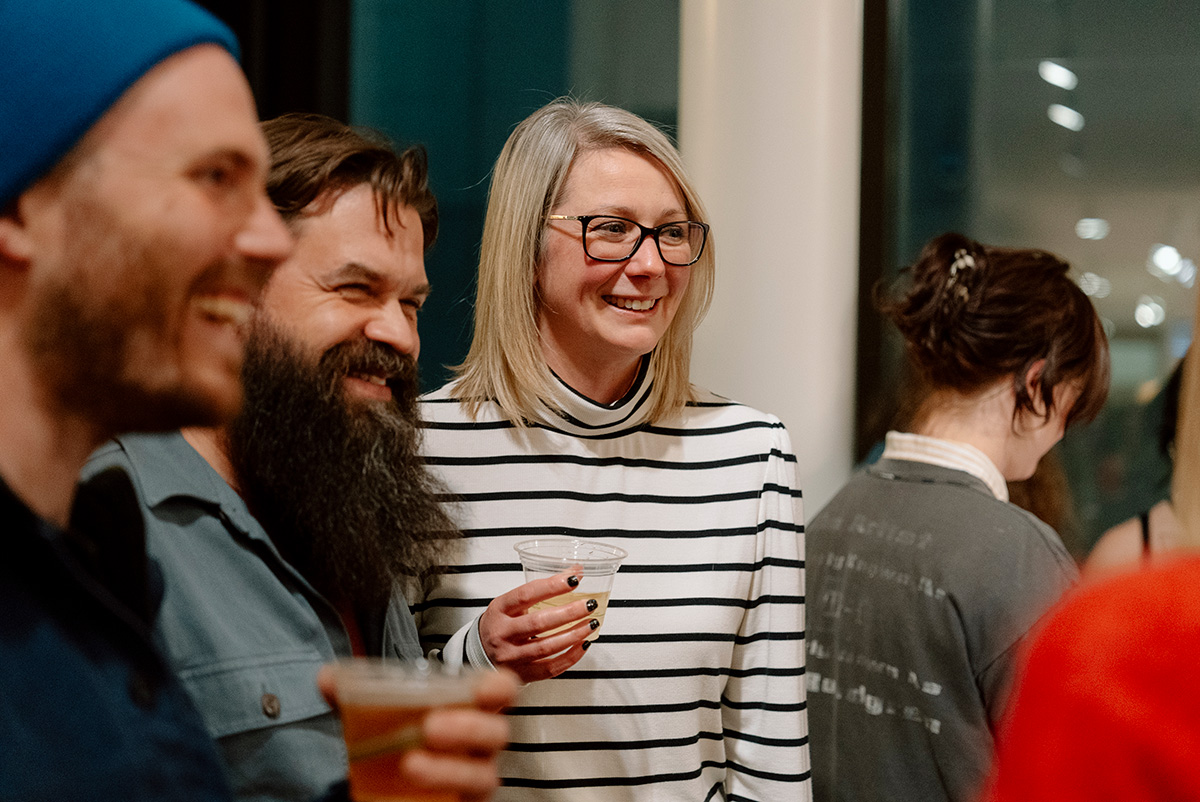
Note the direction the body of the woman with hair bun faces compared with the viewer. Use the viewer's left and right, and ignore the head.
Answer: facing away from the viewer and to the right of the viewer

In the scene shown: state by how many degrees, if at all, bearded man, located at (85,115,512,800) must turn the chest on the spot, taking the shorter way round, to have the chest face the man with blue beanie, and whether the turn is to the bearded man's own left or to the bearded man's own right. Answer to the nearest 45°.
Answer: approximately 45° to the bearded man's own right

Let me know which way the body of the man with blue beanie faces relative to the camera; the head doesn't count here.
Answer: to the viewer's right

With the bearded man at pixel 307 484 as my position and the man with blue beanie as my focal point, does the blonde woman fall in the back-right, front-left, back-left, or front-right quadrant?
back-left

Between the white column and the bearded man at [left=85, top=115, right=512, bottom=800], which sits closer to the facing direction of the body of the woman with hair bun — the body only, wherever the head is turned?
the white column

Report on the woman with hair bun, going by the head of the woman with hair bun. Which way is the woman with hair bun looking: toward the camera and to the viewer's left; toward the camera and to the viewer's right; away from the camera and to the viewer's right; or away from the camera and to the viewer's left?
away from the camera and to the viewer's right

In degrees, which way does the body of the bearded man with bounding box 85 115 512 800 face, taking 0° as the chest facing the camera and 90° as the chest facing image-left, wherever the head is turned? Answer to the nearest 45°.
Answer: approximately 315°

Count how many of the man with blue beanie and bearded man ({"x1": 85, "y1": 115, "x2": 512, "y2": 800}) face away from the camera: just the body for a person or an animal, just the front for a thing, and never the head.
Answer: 0

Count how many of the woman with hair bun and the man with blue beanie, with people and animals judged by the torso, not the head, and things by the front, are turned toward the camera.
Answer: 0

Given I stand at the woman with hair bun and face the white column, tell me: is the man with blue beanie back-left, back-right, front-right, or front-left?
back-left

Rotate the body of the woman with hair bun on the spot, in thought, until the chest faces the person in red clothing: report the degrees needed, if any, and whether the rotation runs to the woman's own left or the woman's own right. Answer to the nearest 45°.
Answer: approximately 135° to the woman's own right

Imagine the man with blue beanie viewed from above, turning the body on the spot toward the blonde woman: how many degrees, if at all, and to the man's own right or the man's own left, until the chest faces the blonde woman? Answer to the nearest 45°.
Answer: approximately 45° to the man's own left
